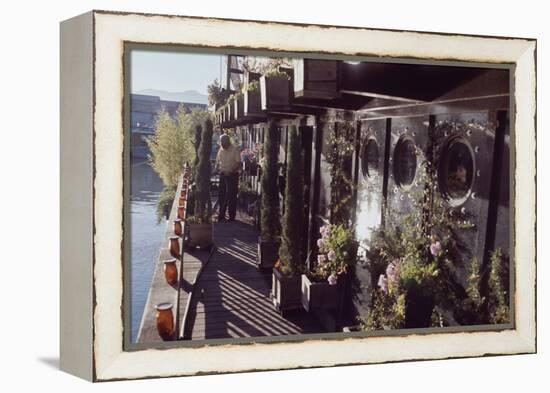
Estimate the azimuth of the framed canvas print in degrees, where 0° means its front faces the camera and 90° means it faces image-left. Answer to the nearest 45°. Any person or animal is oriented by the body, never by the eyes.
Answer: approximately 315°
